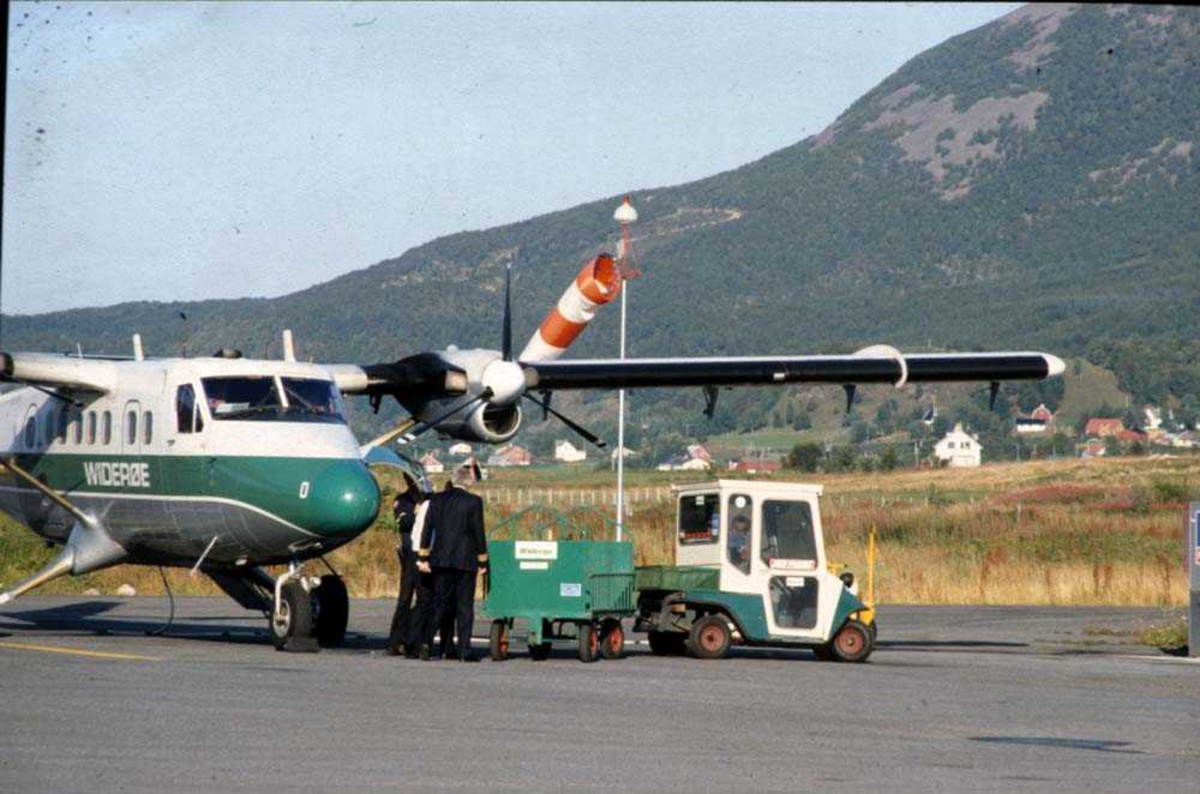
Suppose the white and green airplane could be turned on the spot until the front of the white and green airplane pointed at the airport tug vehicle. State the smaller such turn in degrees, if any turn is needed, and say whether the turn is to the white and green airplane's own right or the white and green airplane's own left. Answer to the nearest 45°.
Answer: approximately 45° to the white and green airplane's own left

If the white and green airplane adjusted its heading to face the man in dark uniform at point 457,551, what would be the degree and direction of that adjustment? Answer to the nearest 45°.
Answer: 0° — it already faces them

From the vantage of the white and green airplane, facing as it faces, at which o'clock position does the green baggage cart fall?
The green baggage cart is roughly at 11 o'clock from the white and green airplane.

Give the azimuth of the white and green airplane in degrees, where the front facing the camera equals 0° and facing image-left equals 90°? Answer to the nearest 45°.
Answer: approximately 315°
